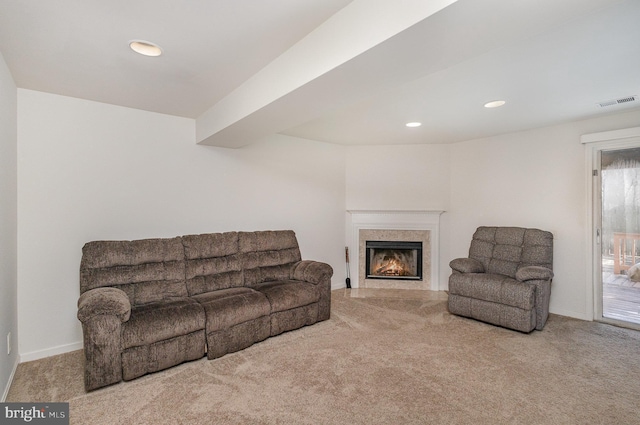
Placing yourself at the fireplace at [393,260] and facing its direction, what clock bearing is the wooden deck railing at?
The wooden deck railing is roughly at 10 o'clock from the fireplace.

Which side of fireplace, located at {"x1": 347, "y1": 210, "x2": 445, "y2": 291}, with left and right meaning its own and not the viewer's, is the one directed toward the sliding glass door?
left

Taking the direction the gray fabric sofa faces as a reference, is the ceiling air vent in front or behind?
in front

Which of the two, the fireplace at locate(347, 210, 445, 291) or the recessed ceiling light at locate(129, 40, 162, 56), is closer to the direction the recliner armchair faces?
the recessed ceiling light

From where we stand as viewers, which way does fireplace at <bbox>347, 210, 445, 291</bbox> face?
facing the viewer

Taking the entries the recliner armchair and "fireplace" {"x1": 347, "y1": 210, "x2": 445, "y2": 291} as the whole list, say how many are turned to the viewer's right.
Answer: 0

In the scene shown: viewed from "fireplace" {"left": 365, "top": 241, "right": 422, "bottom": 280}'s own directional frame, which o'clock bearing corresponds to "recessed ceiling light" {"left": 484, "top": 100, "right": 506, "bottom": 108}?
The recessed ceiling light is roughly at 11 o'clock from the fireplace.

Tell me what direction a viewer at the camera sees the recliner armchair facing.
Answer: facing the viewer and to the left of the viewer

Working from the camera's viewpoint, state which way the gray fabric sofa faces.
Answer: facing the viewer and to the right of the viewer

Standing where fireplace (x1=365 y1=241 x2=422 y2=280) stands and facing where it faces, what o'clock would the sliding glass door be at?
The sliding glass door is roughly at 10 o'clock from the fireplace.

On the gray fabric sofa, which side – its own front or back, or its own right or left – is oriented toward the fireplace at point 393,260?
left

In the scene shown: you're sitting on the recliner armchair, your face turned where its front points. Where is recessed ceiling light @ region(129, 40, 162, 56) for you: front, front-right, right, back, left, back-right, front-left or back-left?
front

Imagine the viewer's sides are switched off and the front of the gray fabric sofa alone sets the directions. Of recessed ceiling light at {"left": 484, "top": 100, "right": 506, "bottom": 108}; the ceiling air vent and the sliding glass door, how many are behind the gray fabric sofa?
0

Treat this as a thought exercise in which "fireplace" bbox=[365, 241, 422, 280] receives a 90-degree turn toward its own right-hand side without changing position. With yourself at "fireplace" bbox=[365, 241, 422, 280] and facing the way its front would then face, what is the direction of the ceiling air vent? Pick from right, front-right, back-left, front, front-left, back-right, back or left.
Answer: back-left

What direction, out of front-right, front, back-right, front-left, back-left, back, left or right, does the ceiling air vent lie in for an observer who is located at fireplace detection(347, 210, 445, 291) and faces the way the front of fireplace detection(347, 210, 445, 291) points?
front-left

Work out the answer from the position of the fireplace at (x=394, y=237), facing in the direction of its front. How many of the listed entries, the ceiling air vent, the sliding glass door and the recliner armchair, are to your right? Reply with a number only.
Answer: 0

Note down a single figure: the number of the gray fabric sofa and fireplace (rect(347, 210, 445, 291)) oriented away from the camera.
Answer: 0
